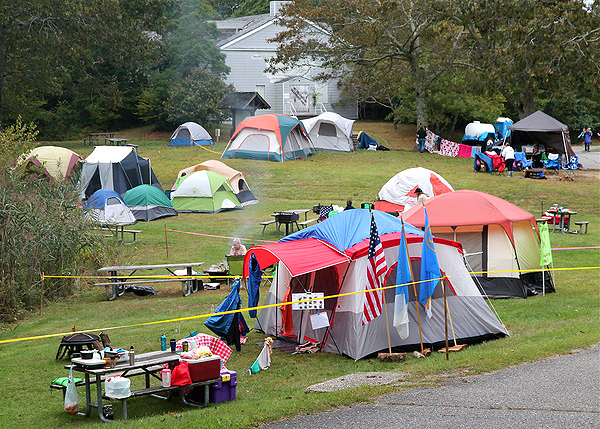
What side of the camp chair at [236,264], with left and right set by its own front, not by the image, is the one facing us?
back

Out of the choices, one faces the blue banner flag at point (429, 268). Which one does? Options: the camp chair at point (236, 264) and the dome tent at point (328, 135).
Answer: the dome tent

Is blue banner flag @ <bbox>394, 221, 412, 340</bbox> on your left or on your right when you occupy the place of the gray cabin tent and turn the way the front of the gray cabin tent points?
on your left

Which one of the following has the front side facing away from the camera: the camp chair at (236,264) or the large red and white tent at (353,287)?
the camp chair

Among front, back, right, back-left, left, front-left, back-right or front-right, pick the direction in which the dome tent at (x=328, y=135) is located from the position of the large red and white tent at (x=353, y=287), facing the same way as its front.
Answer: back-right

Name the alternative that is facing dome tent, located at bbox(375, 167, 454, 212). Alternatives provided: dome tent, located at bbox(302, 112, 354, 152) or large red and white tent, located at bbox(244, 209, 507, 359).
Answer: dome tent, located at bbox(302, 112, 354, 152)

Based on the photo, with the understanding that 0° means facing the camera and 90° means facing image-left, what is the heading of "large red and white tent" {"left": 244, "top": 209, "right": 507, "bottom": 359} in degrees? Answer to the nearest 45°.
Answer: approximately 45°

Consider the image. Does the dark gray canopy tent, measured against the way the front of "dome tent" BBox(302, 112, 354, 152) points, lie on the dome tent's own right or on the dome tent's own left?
on the dome tent's own left

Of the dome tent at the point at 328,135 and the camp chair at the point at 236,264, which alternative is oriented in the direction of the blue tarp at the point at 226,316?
the dome tent

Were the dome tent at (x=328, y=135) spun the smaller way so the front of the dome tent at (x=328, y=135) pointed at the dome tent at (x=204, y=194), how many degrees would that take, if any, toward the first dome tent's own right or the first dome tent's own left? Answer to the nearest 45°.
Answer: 0° — it already faces it

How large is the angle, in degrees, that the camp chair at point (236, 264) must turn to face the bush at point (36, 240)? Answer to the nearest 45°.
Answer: approximately 90° to its left

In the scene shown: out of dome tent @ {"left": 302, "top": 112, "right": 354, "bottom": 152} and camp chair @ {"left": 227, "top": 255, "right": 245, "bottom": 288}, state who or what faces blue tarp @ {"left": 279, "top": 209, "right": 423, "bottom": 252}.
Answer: the dome tent
